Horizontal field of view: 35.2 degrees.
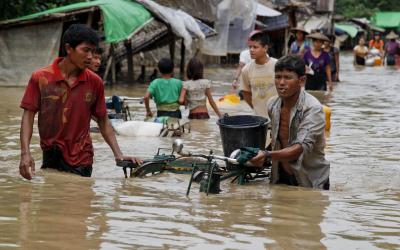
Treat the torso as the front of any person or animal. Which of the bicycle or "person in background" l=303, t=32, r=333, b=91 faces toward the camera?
the person in background

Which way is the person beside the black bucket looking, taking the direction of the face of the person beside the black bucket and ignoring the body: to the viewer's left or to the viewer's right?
to the viewer's left

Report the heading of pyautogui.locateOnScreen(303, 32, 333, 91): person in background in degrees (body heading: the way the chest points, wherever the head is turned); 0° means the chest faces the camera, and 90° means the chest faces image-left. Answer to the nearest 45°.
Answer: approximately 0°

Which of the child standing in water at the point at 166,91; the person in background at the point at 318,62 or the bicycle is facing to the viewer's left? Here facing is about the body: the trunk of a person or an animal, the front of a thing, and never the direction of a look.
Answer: the bicycle

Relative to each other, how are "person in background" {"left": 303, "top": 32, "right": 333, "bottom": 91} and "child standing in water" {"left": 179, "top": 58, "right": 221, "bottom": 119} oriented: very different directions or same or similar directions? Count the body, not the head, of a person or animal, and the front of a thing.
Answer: very different directions

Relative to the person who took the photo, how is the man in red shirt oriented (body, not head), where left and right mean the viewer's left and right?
facing the viewer and to the right of the viewer

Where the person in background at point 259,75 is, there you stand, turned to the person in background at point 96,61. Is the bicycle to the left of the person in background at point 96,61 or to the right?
left

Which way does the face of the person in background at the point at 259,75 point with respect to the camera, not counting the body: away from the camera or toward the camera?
toward the camera

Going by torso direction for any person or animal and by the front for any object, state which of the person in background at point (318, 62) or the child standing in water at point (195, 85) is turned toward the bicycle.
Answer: the person in background

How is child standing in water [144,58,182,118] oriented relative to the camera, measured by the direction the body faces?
away from the camera

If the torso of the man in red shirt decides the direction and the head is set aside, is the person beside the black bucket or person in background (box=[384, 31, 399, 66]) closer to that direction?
the person beside the black bucket

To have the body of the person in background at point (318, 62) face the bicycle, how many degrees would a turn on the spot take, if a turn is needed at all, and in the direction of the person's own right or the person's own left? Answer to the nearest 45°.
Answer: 0° — they already face it

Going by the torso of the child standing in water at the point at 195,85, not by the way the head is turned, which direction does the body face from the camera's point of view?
away from the camera

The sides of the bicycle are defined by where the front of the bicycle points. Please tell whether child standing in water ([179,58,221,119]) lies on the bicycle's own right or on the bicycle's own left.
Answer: on the bicycle's own right

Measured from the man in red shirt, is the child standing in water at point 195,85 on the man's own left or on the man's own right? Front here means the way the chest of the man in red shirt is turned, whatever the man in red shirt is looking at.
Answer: on the man's own left

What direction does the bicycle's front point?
to the viewer's left

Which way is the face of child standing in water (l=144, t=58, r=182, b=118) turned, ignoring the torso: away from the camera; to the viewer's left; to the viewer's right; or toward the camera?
away from the camera

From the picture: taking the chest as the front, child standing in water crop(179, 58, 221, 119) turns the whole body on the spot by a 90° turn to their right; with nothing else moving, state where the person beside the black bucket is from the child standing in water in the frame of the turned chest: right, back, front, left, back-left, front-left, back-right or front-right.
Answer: right
